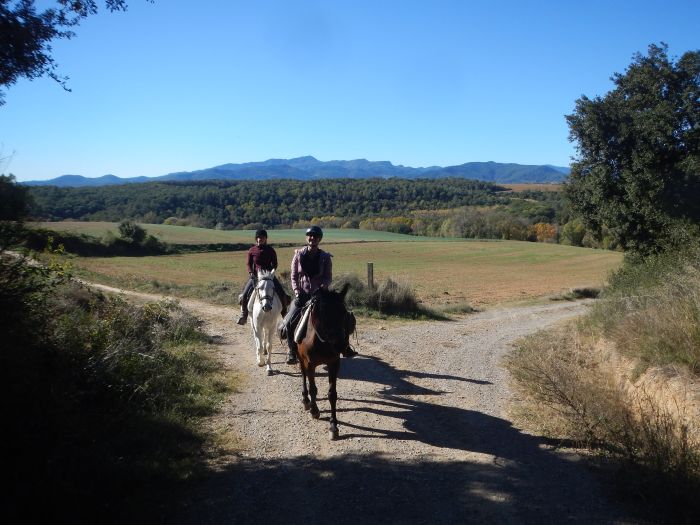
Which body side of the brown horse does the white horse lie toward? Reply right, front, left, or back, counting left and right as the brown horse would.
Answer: back

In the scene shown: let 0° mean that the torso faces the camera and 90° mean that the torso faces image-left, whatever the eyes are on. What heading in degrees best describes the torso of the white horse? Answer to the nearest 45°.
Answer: approximately 0°

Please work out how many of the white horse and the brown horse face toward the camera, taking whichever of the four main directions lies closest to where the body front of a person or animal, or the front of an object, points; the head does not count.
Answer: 2

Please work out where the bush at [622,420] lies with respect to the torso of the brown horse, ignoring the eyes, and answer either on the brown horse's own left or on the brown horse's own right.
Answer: on the brown horse's own left

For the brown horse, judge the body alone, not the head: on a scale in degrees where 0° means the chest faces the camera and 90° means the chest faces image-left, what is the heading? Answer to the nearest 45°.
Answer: approximately 0°

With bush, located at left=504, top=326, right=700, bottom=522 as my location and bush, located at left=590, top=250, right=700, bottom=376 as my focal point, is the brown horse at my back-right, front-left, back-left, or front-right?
back-left

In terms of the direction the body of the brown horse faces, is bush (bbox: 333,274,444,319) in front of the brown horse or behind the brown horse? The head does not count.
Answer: behind

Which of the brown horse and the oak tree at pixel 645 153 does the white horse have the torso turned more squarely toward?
the brown horse

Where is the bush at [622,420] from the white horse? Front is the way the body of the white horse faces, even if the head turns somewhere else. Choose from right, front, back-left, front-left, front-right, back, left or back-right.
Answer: front-left

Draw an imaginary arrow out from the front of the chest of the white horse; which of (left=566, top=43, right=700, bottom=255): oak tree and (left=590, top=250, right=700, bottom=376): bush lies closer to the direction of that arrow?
the bush

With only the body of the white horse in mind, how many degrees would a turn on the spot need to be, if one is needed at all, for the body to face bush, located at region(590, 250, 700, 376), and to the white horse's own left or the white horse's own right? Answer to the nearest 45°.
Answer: approximately 45° to the white horse's own left
